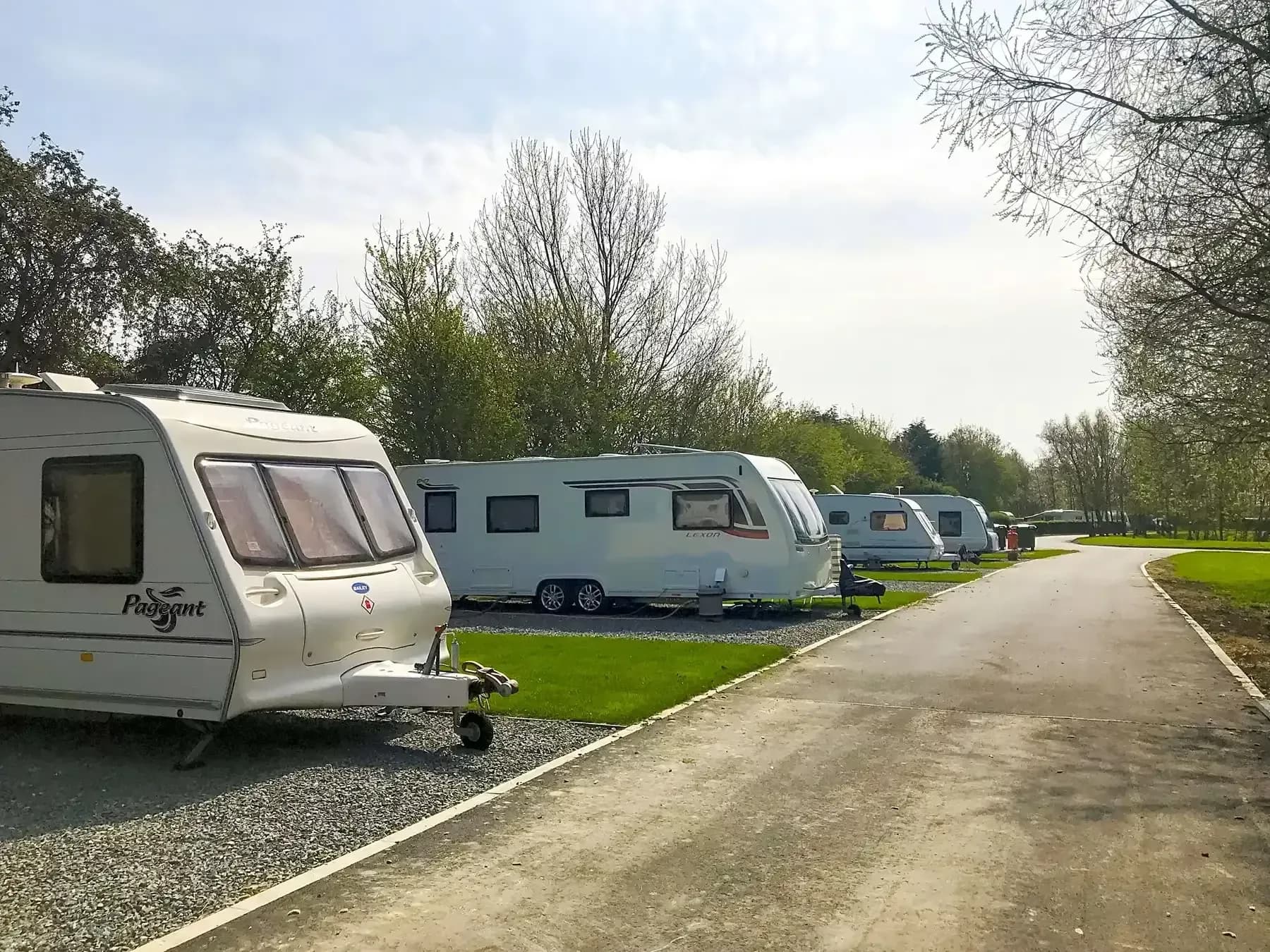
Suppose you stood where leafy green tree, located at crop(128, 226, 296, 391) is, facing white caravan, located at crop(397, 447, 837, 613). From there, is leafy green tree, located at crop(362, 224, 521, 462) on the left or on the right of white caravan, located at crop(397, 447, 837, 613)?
left

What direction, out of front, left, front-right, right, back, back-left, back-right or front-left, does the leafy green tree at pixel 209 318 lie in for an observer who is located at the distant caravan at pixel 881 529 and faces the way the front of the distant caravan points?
back-right

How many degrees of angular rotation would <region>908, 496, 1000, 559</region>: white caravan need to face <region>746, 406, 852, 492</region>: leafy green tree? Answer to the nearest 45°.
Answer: approximately 135° to its left

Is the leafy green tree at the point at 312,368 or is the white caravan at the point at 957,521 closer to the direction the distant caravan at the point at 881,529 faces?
the white caravan

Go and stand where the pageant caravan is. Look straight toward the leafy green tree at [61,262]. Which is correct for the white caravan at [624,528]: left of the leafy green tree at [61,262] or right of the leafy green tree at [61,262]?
right

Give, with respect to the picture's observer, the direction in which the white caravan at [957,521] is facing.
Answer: facing to the right of the viewer

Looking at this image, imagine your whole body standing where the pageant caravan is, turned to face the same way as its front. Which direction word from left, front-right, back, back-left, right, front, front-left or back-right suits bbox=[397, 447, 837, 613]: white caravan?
left

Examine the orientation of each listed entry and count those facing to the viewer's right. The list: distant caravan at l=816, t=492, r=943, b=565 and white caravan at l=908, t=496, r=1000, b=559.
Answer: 2

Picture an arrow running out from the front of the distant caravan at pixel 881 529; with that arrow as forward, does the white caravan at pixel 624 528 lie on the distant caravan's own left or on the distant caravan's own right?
on the distant caravan's own right

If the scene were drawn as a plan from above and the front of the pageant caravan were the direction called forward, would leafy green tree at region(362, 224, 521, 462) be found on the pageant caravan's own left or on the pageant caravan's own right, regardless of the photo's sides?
on the pageant caravan's own left

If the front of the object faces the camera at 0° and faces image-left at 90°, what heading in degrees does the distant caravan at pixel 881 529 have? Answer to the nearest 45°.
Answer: approximately 270°

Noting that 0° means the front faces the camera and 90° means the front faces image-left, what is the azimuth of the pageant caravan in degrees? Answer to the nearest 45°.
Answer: approximately 315°
